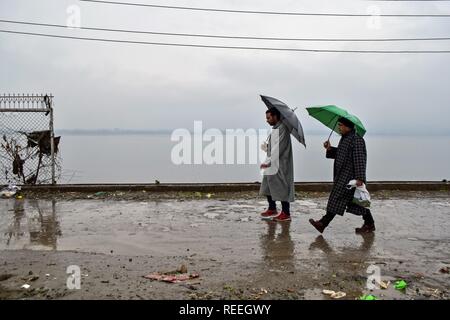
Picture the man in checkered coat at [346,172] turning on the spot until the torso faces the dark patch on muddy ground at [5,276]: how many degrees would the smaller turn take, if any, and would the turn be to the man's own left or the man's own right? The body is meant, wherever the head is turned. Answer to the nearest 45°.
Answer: approximately 45° to the man's own left

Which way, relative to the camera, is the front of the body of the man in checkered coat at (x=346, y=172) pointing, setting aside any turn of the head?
to the viewer's left

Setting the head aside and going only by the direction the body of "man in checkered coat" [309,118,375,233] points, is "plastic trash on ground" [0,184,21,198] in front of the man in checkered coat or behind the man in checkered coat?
in front

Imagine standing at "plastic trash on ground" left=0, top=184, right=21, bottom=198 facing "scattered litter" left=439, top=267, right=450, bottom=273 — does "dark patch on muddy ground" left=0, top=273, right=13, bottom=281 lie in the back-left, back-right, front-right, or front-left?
front-right

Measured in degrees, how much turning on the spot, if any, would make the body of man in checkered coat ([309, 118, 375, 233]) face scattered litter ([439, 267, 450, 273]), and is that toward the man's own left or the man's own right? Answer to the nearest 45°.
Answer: approximately 135° to the man's own left

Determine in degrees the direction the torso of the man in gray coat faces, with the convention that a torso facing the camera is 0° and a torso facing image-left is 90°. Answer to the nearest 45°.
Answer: approximately 90°

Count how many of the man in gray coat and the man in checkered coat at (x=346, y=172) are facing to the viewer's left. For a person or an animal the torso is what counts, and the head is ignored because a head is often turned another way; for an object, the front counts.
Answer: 2

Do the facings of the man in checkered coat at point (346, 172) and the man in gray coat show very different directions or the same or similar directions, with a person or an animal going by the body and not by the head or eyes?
same or similar directions

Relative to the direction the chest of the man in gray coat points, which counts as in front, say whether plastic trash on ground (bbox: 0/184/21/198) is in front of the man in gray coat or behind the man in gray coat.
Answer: in front
